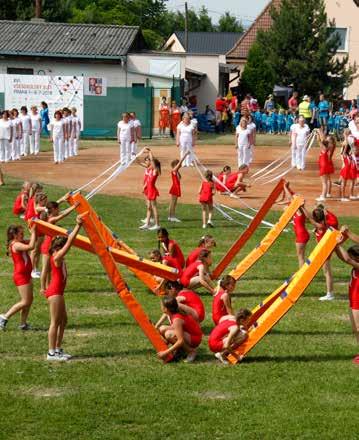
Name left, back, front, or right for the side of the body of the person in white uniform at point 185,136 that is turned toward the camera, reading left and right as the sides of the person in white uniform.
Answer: front

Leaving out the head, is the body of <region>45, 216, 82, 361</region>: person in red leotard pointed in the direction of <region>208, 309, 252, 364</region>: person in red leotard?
yes

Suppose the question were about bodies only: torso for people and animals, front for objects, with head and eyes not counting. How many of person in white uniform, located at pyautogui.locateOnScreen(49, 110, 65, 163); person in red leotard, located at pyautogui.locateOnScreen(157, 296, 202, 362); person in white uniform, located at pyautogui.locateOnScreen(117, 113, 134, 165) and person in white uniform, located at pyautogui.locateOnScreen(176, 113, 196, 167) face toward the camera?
3

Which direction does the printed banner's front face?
toward the camera

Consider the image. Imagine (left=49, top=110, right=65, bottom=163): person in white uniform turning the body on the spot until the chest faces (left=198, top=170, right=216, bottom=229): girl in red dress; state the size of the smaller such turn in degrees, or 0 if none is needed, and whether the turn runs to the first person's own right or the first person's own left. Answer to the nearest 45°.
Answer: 0° — they already face them

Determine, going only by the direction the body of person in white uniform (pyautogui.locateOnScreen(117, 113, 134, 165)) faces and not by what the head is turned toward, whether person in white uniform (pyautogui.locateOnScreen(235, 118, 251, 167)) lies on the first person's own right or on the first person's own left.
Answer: on the first person's own left

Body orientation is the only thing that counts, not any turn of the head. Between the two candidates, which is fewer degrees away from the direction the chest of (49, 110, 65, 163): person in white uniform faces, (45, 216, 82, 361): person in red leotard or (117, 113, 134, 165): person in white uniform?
the person in red leotard

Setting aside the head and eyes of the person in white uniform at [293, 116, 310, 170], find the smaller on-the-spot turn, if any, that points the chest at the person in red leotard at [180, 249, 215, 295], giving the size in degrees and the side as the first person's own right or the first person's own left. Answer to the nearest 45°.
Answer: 0° — they already face them

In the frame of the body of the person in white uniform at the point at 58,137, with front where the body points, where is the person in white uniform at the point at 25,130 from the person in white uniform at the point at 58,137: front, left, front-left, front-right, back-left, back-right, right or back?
back-right

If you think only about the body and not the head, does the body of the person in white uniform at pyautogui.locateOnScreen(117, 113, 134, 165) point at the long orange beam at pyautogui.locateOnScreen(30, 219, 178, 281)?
yes

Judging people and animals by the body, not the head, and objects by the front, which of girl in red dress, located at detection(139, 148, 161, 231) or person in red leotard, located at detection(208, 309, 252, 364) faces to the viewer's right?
the person in red leotard

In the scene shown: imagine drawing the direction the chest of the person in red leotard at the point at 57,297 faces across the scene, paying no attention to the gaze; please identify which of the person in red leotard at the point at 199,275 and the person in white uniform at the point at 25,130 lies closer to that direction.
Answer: the person in red leotard at the point at 199,275

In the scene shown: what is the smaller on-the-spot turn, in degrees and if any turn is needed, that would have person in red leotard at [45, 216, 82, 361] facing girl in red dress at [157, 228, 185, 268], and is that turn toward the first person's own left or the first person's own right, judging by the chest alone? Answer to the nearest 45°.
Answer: approximately 45° to the first person's own left

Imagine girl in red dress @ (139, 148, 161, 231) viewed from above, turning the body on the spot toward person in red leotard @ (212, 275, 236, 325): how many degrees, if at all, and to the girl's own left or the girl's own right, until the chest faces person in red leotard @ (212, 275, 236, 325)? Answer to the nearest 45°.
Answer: approximately 90° to the girl's own left

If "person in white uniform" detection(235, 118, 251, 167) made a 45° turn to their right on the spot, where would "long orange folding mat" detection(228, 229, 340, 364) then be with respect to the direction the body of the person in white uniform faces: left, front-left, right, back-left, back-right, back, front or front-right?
front-left

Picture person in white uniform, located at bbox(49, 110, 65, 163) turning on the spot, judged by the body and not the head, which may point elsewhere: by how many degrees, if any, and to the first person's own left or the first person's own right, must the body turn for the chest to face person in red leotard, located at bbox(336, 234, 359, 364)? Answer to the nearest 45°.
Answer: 0° — they already face them

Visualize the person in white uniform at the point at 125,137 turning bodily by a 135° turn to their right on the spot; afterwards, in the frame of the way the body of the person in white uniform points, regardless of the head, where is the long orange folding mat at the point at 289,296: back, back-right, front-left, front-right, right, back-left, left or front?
back-left

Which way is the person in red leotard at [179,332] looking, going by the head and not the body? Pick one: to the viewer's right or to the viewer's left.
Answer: to the viewer's left
